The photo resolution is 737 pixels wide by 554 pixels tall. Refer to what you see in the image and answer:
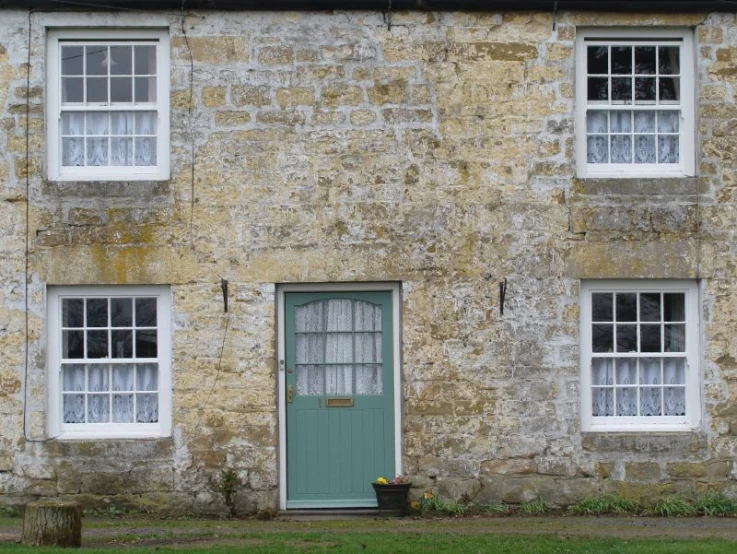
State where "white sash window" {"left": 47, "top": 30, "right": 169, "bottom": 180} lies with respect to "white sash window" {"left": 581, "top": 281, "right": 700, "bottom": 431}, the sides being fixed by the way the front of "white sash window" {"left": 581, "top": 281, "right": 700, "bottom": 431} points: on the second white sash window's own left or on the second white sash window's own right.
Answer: on the second white sash window's own right

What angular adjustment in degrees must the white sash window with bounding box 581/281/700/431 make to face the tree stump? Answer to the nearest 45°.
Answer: approximately 45° to its right

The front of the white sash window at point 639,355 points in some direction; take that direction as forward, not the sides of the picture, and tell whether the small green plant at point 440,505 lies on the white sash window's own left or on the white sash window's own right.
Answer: on the white sash window's own right

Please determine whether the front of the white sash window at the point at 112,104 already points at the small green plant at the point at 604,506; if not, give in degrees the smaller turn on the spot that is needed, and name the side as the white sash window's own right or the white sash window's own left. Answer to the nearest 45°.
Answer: approximately 90° to the white sash window's own left

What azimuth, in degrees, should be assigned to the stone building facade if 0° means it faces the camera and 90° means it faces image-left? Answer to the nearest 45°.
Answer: approximately 0°

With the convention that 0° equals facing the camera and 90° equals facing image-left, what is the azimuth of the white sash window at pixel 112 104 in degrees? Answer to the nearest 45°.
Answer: approximately 0°

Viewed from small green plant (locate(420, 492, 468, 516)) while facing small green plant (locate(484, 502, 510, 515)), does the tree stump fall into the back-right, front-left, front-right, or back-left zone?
back-right
